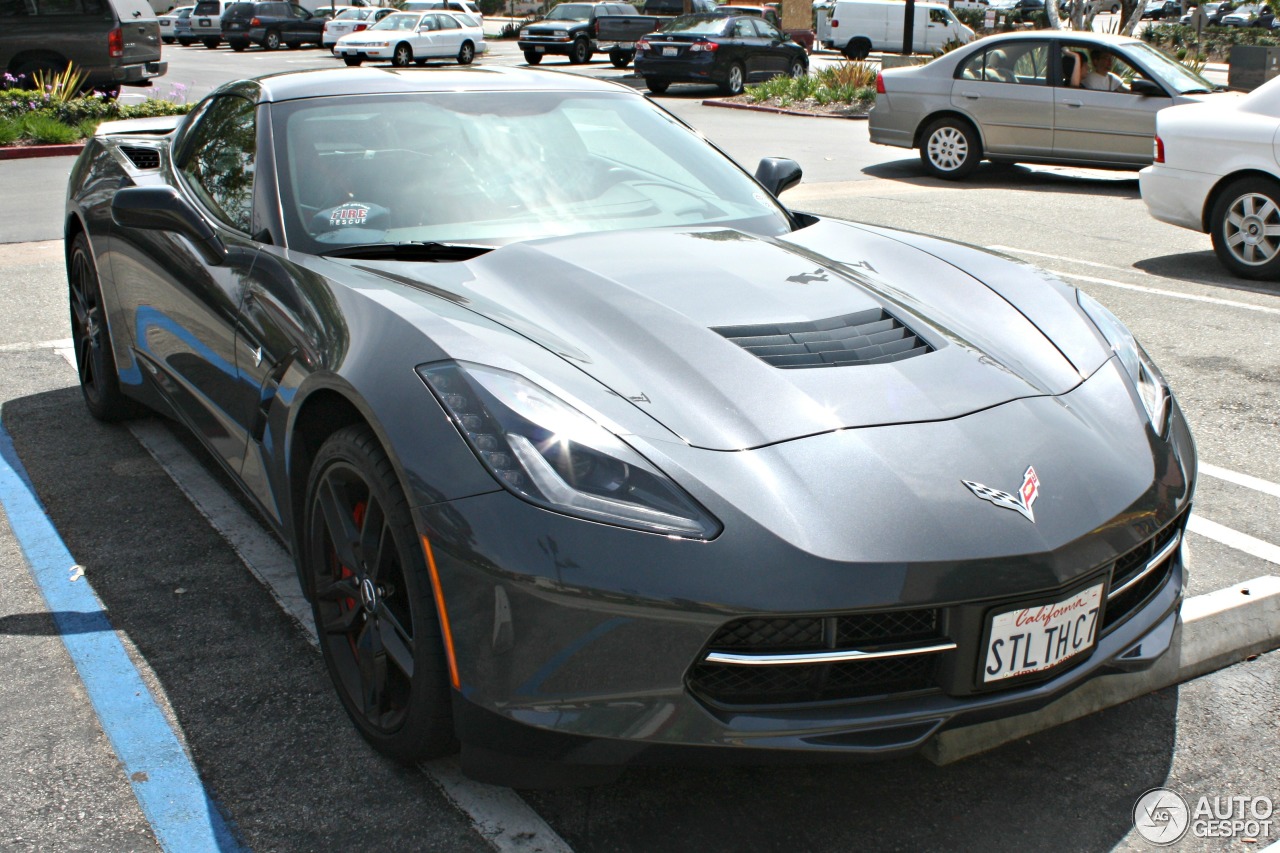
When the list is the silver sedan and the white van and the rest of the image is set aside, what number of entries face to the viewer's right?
2

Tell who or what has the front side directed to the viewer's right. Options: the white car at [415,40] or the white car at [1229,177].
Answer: the white car at [1229,177]

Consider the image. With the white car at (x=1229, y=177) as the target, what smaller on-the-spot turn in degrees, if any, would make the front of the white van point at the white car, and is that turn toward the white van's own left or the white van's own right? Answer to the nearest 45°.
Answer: approximately 90° to the white van's own right

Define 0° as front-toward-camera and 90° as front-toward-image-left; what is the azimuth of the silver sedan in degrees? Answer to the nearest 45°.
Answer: approximately 270°

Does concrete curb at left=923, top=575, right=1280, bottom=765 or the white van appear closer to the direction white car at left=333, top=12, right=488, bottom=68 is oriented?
the concrete curb

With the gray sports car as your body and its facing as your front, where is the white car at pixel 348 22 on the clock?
The white car is roughly at 7 o'clock from the gray sports car.

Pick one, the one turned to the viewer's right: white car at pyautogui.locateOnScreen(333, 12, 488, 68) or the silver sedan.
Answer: the silver sedan

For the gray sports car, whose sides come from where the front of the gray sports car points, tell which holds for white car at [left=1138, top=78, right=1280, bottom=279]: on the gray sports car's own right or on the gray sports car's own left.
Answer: on the gray sports car's own left

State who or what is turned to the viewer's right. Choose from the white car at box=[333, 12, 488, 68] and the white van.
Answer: the white van

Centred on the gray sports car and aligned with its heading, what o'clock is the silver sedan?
The silver sedan is roughly at 8 o'clock from the gray sports car.

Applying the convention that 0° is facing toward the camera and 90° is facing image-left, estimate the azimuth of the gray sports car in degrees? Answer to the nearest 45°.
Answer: approximately 315°

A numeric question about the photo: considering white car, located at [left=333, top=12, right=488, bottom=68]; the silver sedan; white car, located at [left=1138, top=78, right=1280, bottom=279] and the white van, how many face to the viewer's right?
3

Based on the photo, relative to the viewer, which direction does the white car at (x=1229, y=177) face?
to the viewer's right

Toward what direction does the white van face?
to the viewer's right
